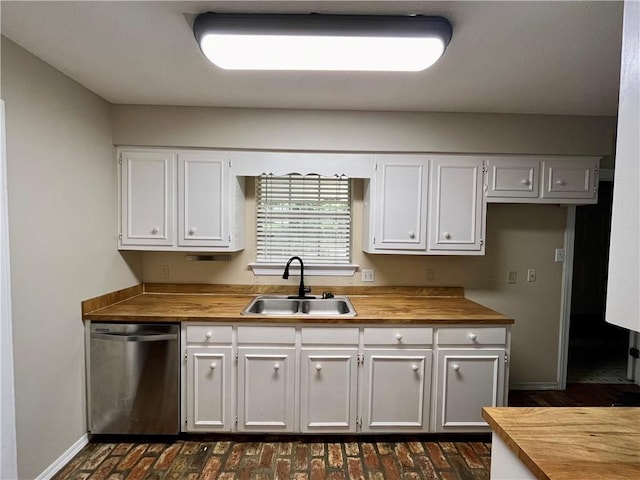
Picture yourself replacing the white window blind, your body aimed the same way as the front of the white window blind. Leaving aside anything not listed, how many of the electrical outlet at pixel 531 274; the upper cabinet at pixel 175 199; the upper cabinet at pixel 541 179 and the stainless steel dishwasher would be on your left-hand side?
2

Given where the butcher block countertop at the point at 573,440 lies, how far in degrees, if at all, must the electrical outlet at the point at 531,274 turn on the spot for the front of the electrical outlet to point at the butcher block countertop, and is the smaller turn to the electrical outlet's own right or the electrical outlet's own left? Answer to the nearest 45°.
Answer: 0° — it already faces it

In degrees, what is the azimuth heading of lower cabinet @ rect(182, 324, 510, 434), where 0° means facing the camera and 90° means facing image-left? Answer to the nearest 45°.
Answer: approximately 0°

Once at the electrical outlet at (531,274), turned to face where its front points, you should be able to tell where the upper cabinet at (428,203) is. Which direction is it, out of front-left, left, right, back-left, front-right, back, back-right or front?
front-right

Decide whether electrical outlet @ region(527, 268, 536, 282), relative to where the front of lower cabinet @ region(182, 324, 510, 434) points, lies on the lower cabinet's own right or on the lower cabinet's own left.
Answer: on the lower cabinet's own left

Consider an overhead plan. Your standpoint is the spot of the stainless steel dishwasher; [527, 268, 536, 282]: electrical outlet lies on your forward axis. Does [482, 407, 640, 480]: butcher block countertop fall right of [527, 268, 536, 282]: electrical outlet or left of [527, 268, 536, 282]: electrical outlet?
right

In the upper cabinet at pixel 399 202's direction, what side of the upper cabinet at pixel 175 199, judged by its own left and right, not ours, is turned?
left

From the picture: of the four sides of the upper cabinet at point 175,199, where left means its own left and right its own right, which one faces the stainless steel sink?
left
